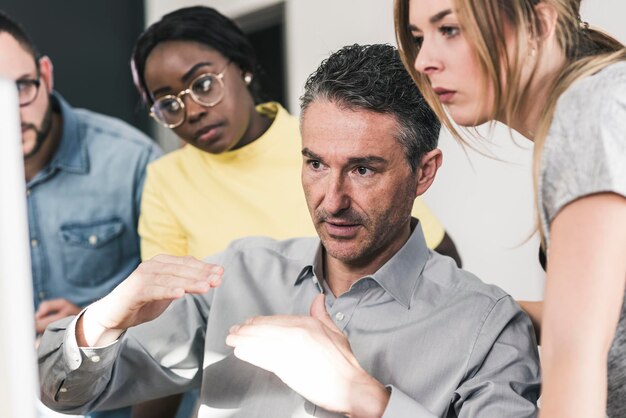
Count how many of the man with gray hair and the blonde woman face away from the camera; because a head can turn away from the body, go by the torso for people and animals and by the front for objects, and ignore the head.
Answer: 0

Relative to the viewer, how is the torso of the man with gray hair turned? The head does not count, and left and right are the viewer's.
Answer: facing the viewer and to the left of the viewer

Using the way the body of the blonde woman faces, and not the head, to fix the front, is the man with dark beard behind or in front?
in front

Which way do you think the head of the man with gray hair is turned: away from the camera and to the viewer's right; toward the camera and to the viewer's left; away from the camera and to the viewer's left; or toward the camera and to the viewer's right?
toward the camera and to the viewer's left

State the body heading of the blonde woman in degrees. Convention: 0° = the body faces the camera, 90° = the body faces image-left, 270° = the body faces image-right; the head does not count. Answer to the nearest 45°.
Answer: approximately 90°

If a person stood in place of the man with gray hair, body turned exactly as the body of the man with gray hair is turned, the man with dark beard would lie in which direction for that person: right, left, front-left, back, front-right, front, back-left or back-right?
right
